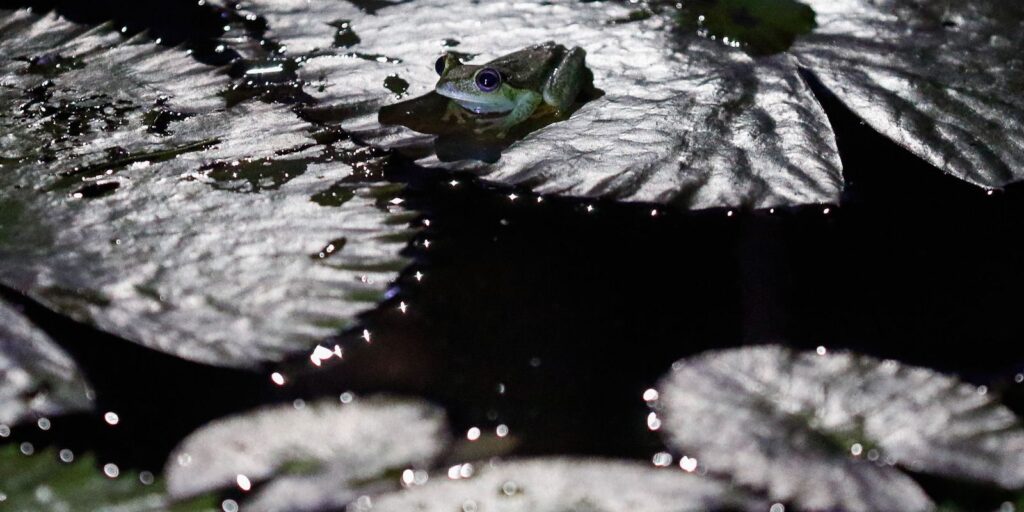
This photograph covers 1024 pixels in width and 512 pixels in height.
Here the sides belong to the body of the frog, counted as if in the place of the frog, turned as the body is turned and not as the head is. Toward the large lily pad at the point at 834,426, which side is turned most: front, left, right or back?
left

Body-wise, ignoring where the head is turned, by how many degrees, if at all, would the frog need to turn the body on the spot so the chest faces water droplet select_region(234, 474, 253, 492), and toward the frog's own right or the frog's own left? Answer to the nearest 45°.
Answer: approximately 45° to the frog's own left

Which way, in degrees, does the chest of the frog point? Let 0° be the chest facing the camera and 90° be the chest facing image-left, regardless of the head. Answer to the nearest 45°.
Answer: approximately 45°

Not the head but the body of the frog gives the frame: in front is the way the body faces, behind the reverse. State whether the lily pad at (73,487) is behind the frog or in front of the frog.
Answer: in front

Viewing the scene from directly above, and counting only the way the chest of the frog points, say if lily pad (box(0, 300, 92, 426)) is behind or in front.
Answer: in front

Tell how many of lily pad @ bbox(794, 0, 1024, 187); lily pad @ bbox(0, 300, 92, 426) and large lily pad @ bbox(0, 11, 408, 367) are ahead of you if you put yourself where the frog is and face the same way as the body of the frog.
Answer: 2

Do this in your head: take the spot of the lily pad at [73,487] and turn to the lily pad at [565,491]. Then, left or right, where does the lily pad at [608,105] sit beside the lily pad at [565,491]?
left

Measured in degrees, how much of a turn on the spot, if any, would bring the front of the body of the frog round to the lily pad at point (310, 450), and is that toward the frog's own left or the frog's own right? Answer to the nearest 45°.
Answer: approximately 45° to the frog's own left

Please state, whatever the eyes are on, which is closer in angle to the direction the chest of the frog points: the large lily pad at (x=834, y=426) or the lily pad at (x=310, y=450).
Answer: the lily pad

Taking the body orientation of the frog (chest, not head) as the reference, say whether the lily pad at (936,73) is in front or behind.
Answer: behind

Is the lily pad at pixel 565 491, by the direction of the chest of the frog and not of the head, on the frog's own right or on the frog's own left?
on the frog's own left

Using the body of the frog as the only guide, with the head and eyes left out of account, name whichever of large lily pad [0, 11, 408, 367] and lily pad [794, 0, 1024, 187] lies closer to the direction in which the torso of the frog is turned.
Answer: the large lily pad

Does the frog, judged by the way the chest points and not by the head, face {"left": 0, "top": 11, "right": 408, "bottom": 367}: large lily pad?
yes
